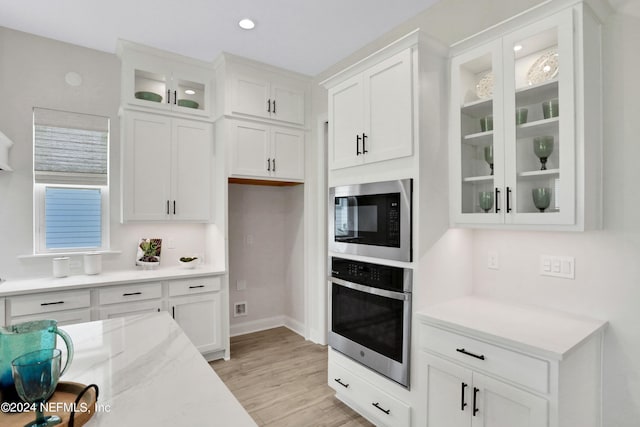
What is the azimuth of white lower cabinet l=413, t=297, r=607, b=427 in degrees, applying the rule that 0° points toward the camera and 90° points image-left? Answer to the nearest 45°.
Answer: approximately 45°

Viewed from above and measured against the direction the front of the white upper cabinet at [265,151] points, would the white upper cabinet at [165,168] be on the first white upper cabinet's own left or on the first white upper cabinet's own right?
on the first white upper cabinet's own right

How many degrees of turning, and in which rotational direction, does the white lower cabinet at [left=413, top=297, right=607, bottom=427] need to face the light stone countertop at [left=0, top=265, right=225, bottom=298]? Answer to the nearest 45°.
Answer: approximately 45° to its right

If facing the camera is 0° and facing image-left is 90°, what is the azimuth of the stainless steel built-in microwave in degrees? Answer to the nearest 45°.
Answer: approximately 45°

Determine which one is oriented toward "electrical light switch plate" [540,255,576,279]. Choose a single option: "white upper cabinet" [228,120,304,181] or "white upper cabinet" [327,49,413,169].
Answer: "white upper cabinet" [228,120,304,181]
